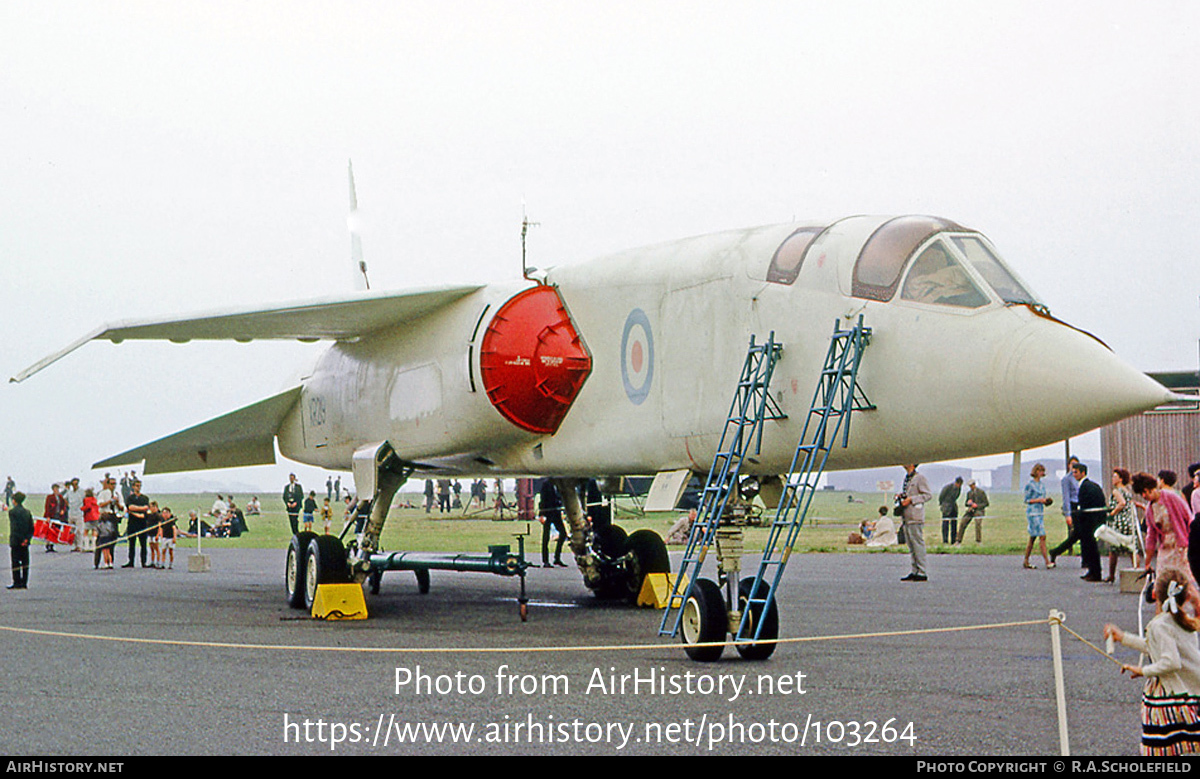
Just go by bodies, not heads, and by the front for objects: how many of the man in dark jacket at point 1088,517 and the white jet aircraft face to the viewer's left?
1

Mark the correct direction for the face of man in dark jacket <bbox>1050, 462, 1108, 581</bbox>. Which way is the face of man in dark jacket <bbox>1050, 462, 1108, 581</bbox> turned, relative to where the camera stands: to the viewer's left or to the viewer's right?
to the viewer's left

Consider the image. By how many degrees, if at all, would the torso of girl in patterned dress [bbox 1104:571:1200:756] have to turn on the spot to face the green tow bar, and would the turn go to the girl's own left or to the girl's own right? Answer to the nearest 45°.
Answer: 0° — they already face it

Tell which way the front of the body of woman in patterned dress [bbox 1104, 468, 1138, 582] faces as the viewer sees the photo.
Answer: to the viewer's left

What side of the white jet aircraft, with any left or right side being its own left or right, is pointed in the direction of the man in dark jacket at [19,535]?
back

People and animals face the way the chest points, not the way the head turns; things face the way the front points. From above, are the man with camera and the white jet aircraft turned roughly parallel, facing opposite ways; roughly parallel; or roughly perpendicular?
roughly perpendicular

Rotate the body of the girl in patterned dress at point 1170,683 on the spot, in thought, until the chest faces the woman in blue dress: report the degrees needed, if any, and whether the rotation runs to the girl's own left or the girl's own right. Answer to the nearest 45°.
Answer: approximately 45° to the girl's own right

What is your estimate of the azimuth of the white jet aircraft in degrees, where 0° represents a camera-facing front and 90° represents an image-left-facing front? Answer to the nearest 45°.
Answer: approximately 315°

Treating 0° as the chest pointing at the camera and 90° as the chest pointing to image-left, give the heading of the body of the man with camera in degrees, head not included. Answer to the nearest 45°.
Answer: approximately 45°

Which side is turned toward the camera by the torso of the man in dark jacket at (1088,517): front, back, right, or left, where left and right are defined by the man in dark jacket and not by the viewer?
left

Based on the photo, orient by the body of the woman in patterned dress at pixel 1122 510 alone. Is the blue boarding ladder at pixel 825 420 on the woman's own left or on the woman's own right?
on the woman's own left
